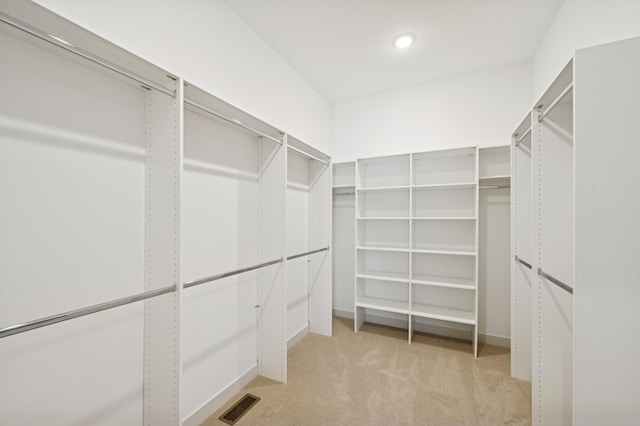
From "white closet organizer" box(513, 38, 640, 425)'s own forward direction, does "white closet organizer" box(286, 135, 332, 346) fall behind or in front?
in front

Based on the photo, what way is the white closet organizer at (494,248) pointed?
toward the camera

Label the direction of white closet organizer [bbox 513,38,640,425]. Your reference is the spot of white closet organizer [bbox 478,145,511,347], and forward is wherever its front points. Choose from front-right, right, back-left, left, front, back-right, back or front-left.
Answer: front

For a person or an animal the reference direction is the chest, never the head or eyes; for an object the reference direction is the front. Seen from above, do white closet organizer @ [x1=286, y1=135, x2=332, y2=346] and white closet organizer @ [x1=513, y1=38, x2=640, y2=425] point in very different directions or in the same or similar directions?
very different directions

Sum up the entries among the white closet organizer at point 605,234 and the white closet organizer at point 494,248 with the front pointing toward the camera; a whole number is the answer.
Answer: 1

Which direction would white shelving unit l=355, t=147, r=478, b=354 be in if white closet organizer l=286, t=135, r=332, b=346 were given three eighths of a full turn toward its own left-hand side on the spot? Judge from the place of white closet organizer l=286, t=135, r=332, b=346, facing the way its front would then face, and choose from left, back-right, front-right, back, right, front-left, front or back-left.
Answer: right

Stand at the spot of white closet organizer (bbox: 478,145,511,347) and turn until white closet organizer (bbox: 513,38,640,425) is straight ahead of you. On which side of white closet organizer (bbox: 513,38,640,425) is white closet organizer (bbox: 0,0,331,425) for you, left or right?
right

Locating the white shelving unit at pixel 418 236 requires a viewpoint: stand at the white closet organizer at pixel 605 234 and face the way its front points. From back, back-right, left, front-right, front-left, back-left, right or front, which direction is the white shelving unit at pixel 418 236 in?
front-right

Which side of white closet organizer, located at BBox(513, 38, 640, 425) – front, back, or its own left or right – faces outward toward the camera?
left

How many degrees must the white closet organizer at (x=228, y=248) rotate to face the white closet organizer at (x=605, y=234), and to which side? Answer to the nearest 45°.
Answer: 0° — it already faces it

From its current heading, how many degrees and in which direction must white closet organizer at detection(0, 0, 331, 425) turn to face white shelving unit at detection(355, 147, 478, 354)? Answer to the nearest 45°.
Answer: approximately 45° to its left

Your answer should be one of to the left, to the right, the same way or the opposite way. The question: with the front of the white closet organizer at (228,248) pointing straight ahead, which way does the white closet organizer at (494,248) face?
to the right
